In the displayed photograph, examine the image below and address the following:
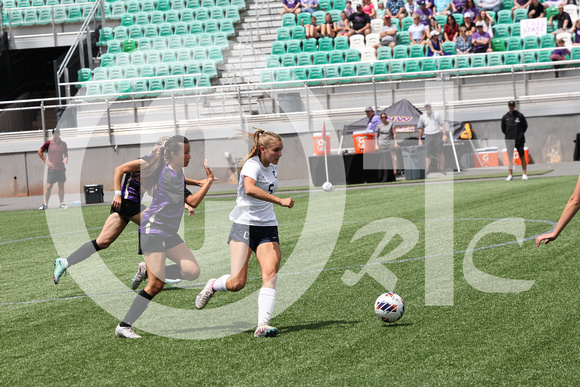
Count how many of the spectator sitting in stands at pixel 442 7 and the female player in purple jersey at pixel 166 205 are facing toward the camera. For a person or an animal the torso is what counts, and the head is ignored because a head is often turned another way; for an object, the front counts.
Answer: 1

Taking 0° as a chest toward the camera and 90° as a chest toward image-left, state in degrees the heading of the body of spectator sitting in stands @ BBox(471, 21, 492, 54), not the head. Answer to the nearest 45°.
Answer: approximately 0°

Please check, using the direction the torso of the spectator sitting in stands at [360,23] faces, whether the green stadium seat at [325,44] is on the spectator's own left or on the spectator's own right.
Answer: on the spectator's own right

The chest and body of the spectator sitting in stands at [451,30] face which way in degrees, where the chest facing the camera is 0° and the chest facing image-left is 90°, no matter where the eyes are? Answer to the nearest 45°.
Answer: approximately 0°

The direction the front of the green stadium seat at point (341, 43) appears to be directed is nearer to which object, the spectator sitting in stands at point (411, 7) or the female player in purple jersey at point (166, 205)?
the female player in purple jersey

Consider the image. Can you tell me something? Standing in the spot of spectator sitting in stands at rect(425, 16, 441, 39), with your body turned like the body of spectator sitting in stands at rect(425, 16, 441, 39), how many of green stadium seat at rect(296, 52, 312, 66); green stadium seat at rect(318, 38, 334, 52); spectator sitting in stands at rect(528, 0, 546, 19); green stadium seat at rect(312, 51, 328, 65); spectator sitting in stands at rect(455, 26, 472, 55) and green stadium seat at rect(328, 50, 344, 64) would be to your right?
4

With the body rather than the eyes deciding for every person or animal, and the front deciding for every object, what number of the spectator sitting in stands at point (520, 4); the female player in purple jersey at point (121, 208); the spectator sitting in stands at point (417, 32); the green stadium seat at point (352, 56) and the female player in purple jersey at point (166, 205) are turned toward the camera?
3

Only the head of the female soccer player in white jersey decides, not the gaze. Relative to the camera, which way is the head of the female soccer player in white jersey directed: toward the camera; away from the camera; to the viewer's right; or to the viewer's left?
to the viewer's right

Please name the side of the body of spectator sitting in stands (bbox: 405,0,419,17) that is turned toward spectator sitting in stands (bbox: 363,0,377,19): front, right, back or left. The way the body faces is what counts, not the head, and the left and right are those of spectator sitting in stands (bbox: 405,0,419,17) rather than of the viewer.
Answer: right

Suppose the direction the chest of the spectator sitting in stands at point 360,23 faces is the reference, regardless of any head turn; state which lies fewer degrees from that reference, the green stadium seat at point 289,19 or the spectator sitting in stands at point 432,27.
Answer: the spectator sitting in stands

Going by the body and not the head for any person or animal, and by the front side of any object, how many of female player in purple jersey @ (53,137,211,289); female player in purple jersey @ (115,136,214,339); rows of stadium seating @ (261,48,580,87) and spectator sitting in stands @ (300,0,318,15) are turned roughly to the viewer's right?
2

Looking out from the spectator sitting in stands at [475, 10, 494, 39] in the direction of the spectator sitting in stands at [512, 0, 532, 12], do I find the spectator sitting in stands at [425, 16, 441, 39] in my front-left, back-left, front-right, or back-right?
back-left

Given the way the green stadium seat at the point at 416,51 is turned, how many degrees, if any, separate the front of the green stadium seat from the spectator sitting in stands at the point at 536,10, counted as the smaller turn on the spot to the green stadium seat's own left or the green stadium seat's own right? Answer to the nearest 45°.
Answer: approximately 90° to the green stadium seat's own left

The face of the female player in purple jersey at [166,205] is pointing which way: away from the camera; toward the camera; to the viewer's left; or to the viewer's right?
to the viewer's right

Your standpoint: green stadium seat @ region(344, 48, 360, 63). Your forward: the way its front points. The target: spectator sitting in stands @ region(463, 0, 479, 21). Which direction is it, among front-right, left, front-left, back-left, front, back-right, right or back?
left
